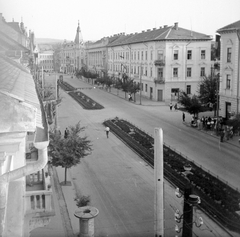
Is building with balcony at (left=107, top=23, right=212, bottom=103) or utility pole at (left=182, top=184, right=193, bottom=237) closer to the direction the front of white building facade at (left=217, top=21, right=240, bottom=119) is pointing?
the utility pole

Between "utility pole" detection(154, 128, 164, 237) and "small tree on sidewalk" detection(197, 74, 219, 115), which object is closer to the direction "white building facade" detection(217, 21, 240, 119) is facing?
the utility pole

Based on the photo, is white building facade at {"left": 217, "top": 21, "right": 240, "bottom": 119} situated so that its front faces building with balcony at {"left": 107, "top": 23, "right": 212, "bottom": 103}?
no

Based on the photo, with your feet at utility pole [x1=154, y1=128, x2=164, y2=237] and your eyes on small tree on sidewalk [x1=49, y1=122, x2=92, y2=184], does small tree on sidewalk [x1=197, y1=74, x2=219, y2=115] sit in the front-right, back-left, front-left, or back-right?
front-right

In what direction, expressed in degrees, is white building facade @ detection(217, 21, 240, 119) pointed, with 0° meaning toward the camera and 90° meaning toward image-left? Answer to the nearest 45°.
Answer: approximately 45°

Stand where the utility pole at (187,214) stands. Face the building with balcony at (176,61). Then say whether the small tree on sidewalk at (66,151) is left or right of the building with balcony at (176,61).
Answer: left

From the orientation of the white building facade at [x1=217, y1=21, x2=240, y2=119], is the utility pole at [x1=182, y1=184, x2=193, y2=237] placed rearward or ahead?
ahead
